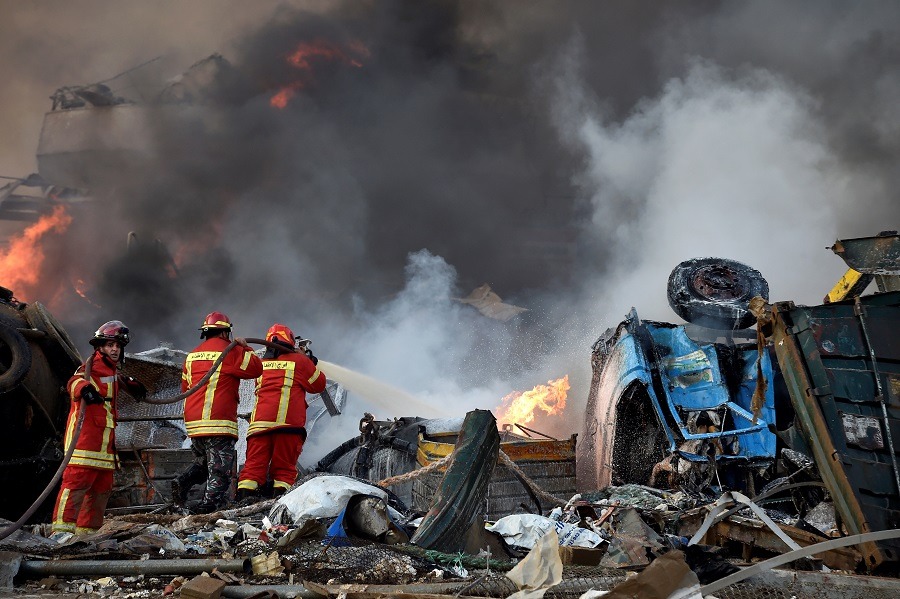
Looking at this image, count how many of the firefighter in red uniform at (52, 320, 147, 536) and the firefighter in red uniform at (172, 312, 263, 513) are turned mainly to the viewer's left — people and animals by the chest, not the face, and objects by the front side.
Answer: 0

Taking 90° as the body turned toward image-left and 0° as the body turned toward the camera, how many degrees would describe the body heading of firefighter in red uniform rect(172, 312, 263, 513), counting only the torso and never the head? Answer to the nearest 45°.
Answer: approximately 225°

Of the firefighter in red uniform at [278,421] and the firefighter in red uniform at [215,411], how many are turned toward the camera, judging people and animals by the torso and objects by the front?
0

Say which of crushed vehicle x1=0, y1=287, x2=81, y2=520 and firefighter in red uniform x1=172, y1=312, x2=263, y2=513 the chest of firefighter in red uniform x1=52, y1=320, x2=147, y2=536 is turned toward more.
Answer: the firefighter in red uniform

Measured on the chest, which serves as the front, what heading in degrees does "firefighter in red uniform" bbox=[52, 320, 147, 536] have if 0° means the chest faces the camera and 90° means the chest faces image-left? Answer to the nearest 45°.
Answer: approximately 315°

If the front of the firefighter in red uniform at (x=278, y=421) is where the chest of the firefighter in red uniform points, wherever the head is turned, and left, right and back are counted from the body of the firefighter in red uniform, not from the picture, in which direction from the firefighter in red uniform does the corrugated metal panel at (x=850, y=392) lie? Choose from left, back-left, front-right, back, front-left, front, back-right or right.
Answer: right

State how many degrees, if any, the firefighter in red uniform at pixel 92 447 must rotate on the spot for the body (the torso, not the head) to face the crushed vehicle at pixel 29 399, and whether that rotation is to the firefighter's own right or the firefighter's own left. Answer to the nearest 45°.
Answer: approximately 180°

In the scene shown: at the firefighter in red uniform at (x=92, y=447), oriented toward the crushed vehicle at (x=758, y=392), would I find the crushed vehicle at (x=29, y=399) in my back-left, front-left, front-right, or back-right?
back-left

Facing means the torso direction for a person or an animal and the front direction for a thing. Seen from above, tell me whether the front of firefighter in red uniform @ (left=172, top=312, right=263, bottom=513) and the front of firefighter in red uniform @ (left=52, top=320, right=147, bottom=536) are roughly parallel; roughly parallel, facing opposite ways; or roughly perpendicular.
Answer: roughly perpendicular

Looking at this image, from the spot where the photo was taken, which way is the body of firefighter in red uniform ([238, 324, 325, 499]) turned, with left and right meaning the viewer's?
facing away from the viewer and to the right of the viewer

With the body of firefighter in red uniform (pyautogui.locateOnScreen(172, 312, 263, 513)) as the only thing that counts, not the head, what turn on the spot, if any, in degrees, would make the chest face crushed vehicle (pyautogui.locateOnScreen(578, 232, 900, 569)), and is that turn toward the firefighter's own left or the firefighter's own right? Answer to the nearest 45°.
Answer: approximately 45° to the firefighter's own right
